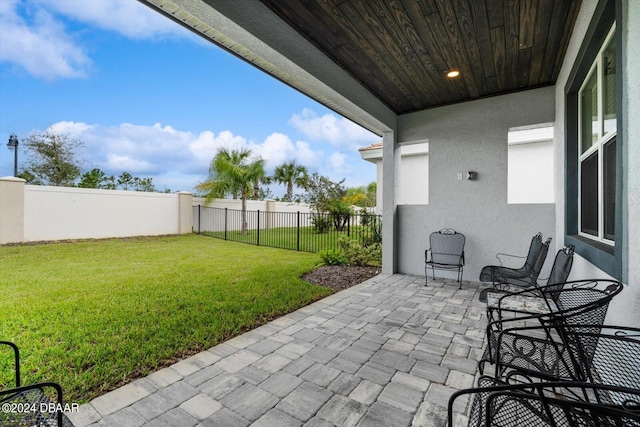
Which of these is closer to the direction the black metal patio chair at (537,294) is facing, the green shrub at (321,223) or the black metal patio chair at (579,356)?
the green shrub

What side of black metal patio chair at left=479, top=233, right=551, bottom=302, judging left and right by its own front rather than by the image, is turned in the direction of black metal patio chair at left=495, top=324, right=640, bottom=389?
left

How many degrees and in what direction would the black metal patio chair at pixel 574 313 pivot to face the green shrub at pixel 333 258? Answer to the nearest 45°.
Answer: approximately 45° to its right

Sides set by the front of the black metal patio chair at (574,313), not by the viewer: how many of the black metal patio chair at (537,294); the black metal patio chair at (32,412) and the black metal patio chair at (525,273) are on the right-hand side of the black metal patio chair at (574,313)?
2

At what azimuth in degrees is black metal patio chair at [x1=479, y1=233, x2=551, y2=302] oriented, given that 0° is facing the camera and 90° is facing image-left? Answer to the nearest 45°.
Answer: approximately 90°

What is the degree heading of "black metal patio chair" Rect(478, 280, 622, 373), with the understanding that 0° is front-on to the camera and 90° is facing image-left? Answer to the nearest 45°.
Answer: approximately 90°

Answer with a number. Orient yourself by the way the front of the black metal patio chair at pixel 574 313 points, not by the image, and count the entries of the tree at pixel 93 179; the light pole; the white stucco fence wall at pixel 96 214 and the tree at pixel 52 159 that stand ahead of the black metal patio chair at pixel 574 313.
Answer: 4

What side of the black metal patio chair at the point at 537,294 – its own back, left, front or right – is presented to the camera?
left
